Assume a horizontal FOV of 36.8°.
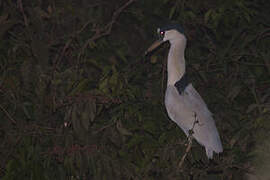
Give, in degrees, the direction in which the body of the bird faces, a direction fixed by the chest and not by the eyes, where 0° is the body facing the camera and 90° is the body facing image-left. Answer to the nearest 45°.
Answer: approximately 90°
